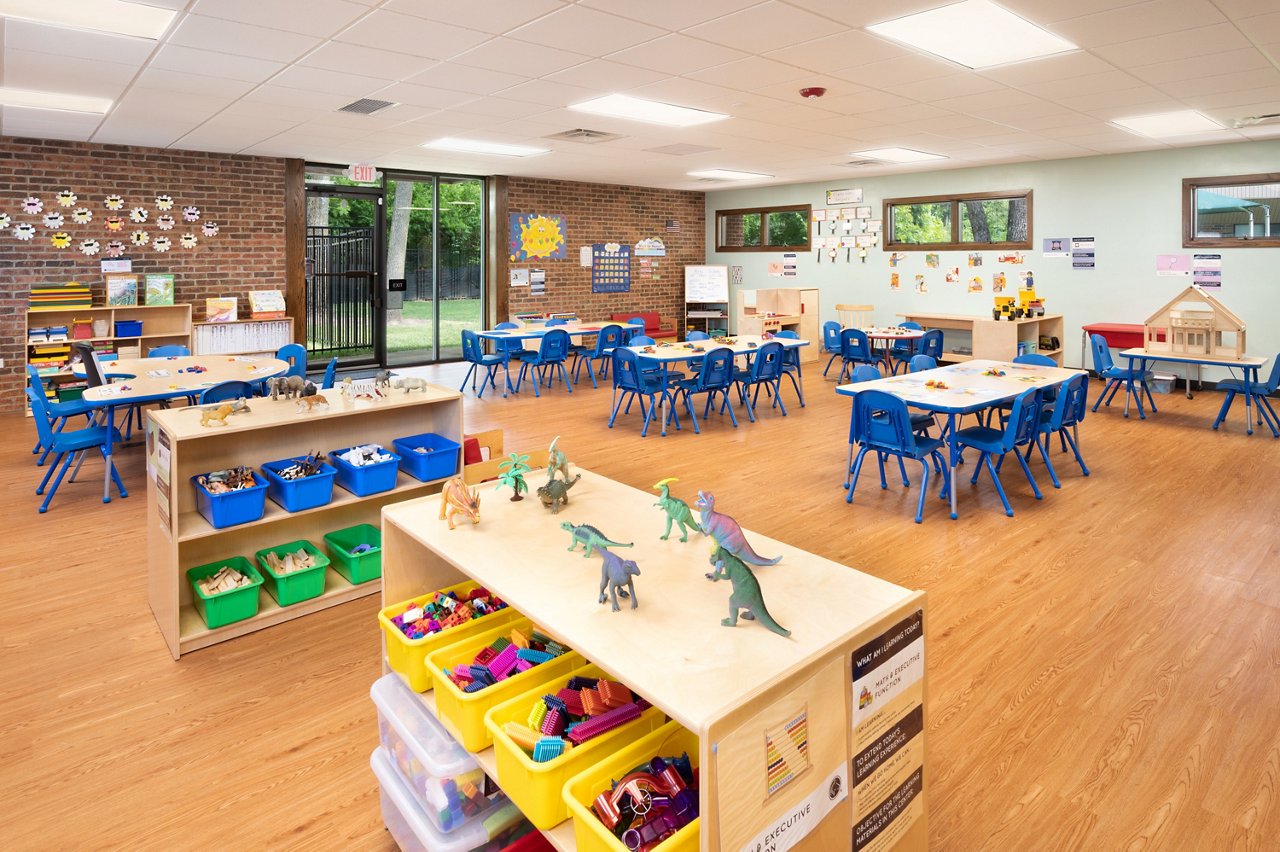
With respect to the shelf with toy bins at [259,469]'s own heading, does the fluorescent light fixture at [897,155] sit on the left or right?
on its left

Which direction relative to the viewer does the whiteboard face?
toward the camera

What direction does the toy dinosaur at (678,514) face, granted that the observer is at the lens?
facing to the left of the viewer

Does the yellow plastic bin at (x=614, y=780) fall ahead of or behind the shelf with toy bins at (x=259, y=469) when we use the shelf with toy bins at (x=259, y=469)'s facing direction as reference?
ahead

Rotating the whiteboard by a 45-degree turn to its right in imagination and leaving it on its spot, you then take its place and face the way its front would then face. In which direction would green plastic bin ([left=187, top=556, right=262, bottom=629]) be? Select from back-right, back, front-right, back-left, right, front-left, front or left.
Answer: front-left

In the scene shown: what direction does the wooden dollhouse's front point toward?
toward the camera

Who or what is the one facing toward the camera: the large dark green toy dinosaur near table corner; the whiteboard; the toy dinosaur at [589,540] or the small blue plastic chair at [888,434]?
the whiteboard

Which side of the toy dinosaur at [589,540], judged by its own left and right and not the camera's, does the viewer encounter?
left

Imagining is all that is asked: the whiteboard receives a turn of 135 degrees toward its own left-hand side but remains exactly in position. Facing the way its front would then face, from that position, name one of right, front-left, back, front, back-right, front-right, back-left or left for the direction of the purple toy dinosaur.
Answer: back-right

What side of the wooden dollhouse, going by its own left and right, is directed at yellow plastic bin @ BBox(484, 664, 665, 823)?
front
